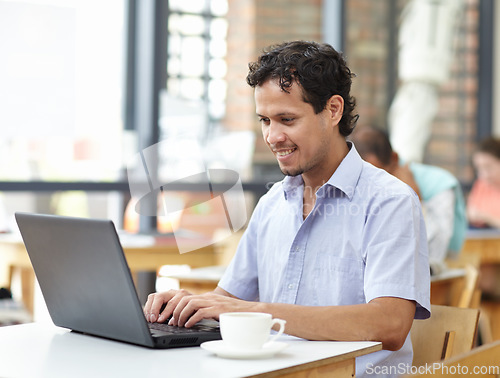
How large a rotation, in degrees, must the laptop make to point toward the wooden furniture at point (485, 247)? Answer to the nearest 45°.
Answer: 0° — it already faces it

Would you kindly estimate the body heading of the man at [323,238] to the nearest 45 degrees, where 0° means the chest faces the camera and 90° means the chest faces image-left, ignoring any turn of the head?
approximately 45°

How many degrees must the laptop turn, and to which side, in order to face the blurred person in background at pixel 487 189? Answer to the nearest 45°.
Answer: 0° — it already faces them

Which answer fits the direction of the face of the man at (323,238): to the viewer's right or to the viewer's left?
to the viewer's left

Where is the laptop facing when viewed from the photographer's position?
facing away from the viewer and to the right of the viewer

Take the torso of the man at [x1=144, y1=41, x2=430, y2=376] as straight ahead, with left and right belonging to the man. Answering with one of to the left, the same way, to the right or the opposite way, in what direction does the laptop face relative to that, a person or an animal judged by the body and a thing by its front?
the opposite way
